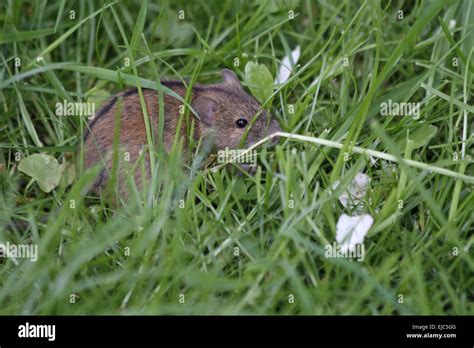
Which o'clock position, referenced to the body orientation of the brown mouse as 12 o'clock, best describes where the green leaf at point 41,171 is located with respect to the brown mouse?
The green leaf is roughly at 6 o'clock from the brown mouse.

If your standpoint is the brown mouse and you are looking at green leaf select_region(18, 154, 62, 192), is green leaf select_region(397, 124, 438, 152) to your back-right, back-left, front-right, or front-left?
back-left

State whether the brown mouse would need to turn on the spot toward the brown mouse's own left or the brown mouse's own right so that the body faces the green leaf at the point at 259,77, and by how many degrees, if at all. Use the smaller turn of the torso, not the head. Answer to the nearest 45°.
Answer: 0° — it already faces it

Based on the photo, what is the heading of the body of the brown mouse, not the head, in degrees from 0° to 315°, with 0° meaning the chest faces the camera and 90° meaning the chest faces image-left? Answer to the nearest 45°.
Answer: approximately 270°

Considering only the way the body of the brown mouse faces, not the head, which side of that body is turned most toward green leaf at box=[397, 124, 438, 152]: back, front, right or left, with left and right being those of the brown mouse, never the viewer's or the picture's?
front
